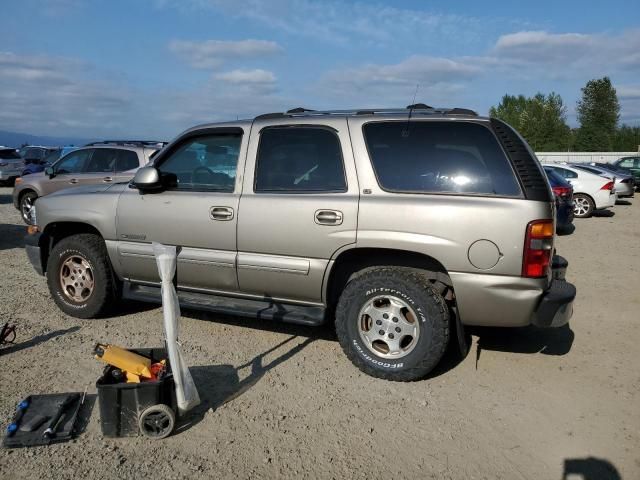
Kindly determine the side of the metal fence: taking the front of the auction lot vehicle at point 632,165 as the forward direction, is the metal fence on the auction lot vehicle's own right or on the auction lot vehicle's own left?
on the auction lot vehicle's own right

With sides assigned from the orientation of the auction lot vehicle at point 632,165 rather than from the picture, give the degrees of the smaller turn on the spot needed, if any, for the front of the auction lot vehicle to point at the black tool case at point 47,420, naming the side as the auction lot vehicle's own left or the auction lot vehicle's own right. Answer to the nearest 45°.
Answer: approximately 90° to the auction lot vehicle's own left

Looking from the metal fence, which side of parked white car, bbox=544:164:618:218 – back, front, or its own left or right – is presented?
right

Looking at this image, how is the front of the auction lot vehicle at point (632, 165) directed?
to the viewer's left

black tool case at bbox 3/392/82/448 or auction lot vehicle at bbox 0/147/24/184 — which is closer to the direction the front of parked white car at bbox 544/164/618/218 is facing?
the auction lot vehicle

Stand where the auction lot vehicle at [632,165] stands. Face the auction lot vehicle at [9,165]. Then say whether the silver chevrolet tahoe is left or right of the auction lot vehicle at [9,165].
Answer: left

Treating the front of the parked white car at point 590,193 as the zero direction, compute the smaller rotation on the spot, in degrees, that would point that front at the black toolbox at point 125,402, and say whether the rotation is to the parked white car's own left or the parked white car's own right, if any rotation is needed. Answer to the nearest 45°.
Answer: approximately 90° to the parked white car's own left

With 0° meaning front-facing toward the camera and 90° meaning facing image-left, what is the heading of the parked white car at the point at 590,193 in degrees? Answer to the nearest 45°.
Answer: approximately 90°

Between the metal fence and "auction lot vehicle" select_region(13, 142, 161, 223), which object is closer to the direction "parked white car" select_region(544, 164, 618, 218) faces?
the auction lot vehicle

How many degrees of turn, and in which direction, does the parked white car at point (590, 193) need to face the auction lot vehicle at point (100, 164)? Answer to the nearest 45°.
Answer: approximately 45° to its left
